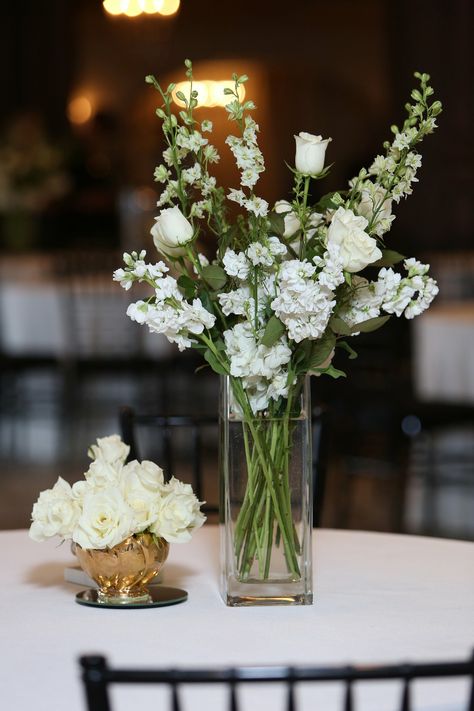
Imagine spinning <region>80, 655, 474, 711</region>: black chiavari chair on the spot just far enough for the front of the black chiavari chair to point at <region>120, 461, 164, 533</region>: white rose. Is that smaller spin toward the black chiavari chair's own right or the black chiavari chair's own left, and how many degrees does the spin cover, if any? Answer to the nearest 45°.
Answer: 0° — it already faces it

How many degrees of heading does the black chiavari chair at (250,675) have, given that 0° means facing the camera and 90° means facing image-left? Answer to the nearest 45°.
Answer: approximately 180°

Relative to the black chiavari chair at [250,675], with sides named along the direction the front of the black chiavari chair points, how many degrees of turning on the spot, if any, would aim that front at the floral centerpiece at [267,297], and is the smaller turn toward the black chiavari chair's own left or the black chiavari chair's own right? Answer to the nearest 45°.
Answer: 0° — it already faces it

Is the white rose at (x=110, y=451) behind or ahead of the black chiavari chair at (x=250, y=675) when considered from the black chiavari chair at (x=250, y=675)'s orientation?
ahead

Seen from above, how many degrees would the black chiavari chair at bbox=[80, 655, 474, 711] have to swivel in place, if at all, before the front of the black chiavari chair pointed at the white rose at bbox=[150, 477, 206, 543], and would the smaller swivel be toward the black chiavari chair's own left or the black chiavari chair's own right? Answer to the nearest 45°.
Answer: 0° — it already faces it

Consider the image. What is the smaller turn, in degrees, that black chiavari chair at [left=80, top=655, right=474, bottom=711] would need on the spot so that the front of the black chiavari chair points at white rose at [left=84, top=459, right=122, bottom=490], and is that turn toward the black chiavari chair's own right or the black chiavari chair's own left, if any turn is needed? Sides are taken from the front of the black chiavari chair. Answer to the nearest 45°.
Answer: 0° — it already faces it

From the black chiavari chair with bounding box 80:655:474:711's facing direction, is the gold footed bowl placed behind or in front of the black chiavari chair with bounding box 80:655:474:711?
in front

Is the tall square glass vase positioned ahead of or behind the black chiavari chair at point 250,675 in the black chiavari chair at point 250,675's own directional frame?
ahead
